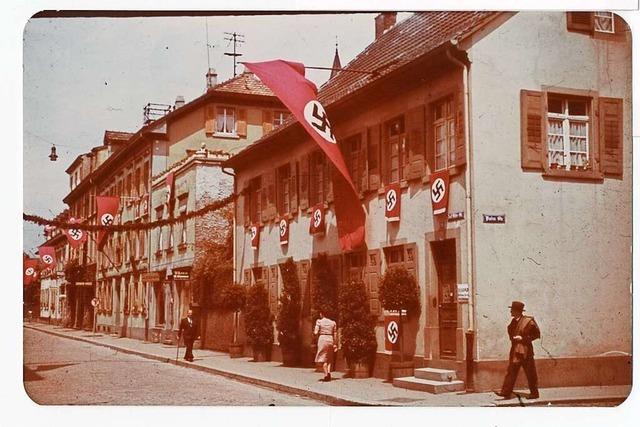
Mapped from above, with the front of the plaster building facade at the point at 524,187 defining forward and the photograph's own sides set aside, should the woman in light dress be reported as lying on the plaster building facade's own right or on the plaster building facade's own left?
on the plaster building facade's own right

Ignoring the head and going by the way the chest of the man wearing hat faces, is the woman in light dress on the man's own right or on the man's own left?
on the man's own right

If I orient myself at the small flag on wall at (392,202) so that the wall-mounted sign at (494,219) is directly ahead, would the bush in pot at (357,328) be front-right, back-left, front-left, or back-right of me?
back-right

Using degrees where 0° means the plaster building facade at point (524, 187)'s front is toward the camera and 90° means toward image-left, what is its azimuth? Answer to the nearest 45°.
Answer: approximately 45°

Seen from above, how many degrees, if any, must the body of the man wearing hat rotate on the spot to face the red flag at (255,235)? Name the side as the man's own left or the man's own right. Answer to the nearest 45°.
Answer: approximately 45° to the man's own right

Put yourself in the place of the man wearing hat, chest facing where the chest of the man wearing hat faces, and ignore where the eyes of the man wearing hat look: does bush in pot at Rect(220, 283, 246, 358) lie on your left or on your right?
on your right

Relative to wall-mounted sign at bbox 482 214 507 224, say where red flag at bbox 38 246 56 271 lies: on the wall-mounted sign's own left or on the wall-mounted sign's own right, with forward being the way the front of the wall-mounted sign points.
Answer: on the wall-mounted sign's own right

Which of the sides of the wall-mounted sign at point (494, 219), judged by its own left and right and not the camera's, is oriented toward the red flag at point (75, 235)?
back
